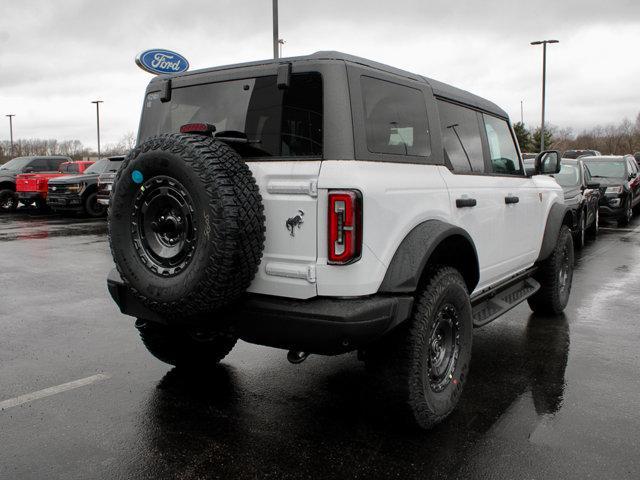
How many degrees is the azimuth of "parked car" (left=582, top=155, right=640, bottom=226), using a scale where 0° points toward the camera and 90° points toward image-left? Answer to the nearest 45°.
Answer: approximately 45°

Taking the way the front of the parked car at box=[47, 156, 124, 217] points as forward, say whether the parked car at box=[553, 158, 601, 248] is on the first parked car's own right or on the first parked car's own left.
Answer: on the first parked car's own left

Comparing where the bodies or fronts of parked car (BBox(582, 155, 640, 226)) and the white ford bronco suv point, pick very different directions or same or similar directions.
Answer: very different directions

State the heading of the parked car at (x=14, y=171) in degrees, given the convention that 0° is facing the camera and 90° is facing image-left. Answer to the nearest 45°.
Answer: approximately 45°

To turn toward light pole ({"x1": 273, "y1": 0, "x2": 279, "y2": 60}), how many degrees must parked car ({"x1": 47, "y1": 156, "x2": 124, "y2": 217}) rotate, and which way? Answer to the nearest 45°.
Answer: approximately 90° to its left

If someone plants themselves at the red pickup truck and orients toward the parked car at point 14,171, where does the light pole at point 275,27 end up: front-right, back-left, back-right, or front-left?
back-right

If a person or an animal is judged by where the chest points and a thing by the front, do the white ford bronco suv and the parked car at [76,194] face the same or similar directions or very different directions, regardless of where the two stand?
very different directions

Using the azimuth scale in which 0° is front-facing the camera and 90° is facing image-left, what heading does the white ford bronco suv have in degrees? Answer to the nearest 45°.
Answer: approximately 225°

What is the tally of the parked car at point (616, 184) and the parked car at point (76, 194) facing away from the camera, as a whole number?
0

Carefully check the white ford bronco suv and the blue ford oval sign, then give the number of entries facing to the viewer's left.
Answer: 0
